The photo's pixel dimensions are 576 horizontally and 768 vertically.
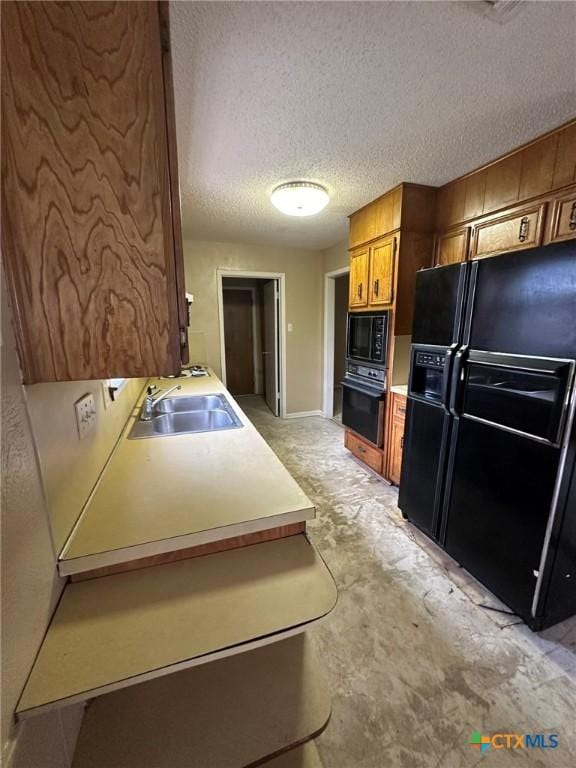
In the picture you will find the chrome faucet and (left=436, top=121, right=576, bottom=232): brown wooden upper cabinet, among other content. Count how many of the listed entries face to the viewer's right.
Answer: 1

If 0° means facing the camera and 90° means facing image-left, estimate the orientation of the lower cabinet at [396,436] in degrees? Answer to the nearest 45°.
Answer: approximately 45°

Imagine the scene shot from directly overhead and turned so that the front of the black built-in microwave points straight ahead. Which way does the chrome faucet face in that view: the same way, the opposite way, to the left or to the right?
the opposite way

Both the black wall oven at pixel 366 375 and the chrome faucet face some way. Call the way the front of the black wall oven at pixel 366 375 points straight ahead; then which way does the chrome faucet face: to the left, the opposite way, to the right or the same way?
the opposite way

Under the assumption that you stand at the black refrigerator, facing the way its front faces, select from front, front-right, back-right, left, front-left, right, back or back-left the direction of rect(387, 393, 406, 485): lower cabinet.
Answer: right

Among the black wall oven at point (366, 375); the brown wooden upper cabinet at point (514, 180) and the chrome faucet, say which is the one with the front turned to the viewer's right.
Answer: the chrome faucet

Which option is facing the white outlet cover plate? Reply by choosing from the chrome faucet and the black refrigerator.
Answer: the black refrigerator

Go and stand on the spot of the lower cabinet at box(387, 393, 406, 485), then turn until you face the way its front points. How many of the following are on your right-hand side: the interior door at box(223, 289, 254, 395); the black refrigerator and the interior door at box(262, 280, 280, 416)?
2

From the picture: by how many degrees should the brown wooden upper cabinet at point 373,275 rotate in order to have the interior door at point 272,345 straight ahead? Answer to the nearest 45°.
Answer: approximately 90° to its right

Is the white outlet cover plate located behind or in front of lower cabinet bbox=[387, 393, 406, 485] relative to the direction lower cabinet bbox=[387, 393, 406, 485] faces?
in front

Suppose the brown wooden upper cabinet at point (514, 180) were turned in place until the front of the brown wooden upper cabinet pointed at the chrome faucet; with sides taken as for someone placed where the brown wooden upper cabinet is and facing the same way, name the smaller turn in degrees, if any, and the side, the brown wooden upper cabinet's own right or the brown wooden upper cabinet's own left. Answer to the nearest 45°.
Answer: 0° — it already faces it

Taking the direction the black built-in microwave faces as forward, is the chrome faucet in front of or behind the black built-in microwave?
in front

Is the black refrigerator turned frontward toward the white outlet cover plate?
yes

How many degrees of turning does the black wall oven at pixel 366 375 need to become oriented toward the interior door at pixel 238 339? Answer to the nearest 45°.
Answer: approximately 90° to its right
